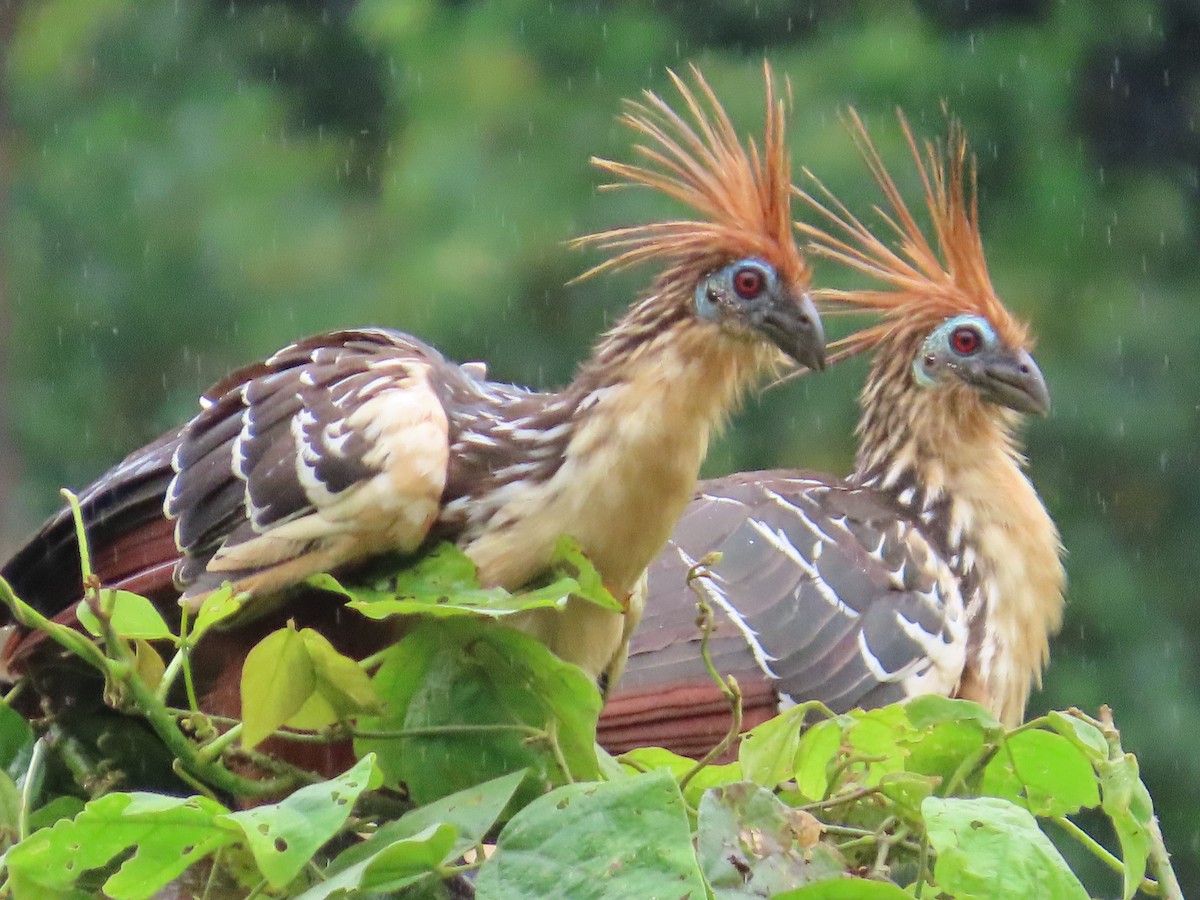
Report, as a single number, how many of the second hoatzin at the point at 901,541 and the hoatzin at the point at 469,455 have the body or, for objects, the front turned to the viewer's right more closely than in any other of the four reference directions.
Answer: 2

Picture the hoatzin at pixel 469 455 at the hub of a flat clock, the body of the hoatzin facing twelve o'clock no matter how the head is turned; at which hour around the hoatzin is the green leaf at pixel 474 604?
The green leaf is roughly at 3 o'clock from the hoatzin.

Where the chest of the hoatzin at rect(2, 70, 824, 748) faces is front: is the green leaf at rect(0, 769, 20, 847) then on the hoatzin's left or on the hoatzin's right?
on the hoatzin's right

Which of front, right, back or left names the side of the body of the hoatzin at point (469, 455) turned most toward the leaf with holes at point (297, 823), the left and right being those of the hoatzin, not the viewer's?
right

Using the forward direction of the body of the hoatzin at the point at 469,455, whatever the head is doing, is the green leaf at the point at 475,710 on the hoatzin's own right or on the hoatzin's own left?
on the hoatzin's own right

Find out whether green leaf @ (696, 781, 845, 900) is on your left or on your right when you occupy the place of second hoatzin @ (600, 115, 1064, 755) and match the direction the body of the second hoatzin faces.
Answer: on your right

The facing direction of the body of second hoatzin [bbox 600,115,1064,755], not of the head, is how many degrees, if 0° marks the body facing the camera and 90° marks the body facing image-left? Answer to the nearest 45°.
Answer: approximately 270°

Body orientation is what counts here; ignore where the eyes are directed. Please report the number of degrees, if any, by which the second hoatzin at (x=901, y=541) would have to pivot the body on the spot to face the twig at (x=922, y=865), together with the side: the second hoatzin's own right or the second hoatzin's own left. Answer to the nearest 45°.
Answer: approximately 90° to the second hoatzin's own right

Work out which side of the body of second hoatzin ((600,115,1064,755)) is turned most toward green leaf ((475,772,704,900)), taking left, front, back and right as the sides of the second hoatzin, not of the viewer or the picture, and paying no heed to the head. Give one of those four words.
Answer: right

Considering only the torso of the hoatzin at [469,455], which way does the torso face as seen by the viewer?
to the viewer's right
